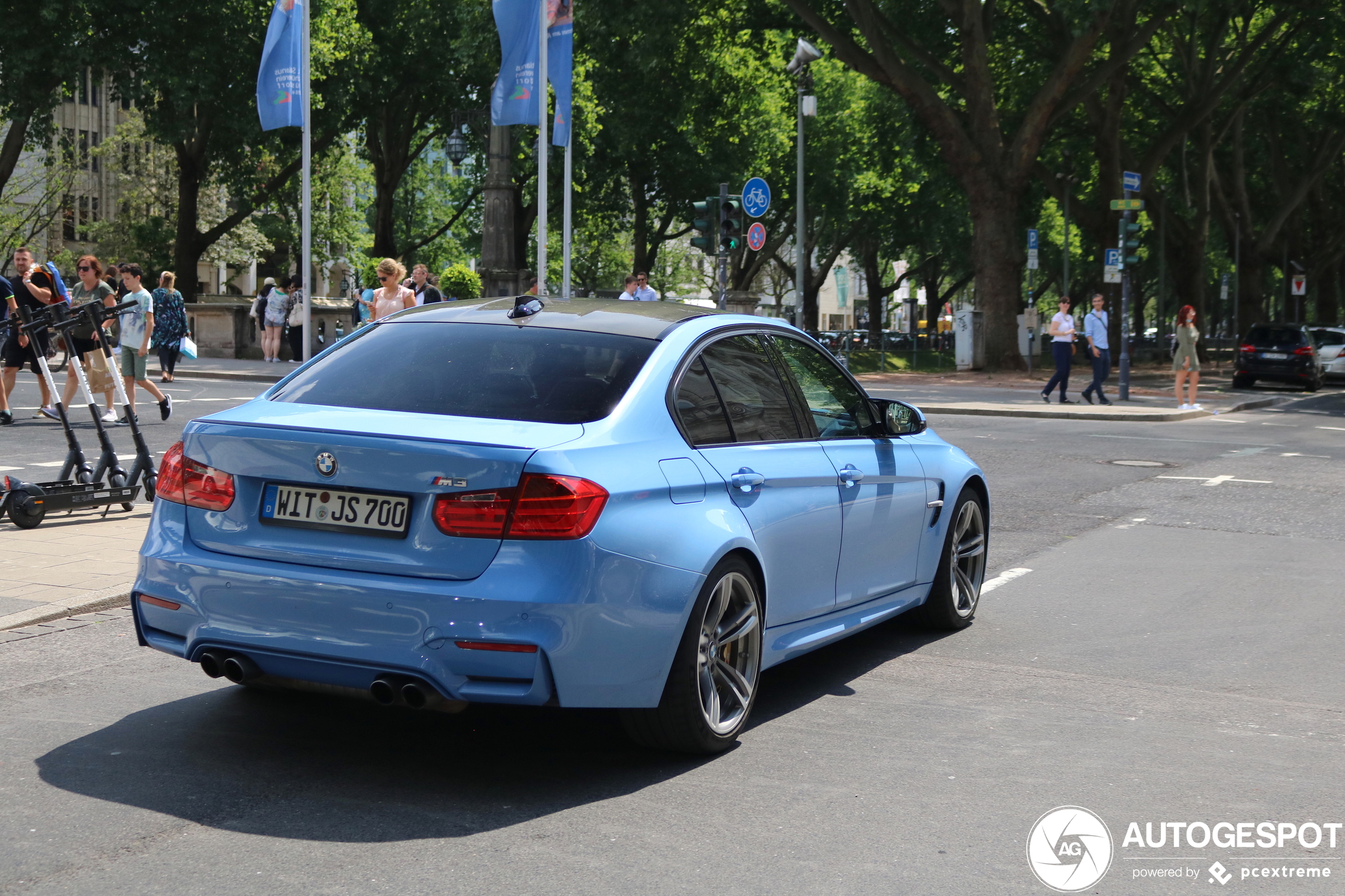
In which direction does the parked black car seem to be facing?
away from the camera

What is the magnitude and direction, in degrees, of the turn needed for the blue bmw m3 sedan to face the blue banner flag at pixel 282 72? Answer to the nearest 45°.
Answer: approximately 45° to its left

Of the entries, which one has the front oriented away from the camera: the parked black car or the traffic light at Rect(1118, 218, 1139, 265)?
the parked black car

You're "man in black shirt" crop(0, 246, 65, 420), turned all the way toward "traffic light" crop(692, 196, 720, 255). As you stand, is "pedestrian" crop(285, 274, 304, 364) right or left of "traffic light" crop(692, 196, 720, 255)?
left
